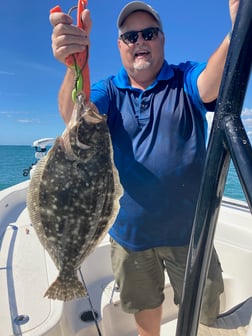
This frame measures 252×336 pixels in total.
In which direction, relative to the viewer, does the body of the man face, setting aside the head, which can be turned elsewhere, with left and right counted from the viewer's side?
facing the viewer
